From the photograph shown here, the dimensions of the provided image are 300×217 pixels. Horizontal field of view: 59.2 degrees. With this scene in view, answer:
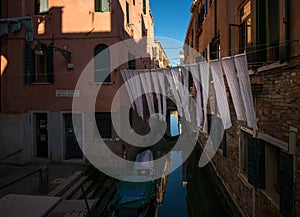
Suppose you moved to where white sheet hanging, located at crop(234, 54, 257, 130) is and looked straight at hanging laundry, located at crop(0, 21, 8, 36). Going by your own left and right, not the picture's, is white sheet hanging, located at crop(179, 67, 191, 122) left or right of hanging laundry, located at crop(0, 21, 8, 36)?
right

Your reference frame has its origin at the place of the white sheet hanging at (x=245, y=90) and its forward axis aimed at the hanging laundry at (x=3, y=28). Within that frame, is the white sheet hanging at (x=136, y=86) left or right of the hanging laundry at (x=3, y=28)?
right

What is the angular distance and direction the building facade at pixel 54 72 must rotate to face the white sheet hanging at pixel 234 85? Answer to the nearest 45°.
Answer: approximately 45° to its left

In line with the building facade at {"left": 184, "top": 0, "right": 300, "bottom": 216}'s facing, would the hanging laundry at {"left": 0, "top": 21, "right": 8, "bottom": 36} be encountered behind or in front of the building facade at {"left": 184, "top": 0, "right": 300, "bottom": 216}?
in front

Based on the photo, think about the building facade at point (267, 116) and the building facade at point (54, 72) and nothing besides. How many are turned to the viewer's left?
1

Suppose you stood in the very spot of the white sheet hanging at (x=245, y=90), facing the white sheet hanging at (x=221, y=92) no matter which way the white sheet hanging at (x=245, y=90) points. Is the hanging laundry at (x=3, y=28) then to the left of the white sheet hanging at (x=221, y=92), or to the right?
left

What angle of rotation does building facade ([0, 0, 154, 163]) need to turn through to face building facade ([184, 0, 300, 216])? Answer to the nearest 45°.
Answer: approximately 45° to its left

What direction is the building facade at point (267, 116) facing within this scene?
to the viewer's left

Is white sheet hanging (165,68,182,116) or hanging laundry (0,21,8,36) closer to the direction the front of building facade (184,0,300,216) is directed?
the hanging laundry

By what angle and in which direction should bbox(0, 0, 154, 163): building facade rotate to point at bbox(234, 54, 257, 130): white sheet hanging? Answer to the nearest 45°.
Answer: approximately 45° to its left
